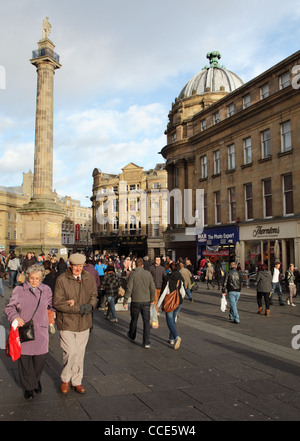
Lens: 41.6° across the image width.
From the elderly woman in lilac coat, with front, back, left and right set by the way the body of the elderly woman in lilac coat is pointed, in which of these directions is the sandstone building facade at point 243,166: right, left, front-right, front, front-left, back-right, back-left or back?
back-left

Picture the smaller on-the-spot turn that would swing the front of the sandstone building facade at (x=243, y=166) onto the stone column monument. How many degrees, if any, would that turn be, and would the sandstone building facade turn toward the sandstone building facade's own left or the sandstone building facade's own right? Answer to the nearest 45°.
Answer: approximately 45° to the sandstone building facade's own right

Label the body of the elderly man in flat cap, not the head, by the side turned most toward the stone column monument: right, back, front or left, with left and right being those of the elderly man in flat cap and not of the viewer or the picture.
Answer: back

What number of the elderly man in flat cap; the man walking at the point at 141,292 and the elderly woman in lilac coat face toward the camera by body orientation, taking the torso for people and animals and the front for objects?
2

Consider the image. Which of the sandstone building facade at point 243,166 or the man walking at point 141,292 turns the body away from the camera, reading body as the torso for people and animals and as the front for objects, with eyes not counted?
the man walking

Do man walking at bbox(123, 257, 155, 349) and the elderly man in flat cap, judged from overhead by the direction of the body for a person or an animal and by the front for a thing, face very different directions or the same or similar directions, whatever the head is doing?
very different directions

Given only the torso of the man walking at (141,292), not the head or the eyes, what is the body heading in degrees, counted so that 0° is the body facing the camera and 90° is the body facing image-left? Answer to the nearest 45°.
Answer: approximately 180°

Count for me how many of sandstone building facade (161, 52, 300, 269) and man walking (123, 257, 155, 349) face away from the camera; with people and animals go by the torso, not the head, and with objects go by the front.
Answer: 1

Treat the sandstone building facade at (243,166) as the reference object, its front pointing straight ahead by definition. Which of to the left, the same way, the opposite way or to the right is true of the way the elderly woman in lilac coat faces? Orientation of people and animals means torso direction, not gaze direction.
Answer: to the left

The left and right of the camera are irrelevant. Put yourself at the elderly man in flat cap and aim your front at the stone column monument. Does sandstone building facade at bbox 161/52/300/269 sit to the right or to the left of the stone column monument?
right

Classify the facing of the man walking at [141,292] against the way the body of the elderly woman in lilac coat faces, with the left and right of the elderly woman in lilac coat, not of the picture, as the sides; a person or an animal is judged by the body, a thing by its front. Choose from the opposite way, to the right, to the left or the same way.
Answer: the opposite way

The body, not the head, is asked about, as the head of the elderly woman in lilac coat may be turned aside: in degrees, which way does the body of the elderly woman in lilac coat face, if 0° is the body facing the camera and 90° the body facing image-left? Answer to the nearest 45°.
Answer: approximately 0°

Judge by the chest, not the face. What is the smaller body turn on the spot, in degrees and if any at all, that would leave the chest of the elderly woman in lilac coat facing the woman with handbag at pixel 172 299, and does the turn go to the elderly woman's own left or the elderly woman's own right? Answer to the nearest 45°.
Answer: approximately 135° to the elderly woman's own left
